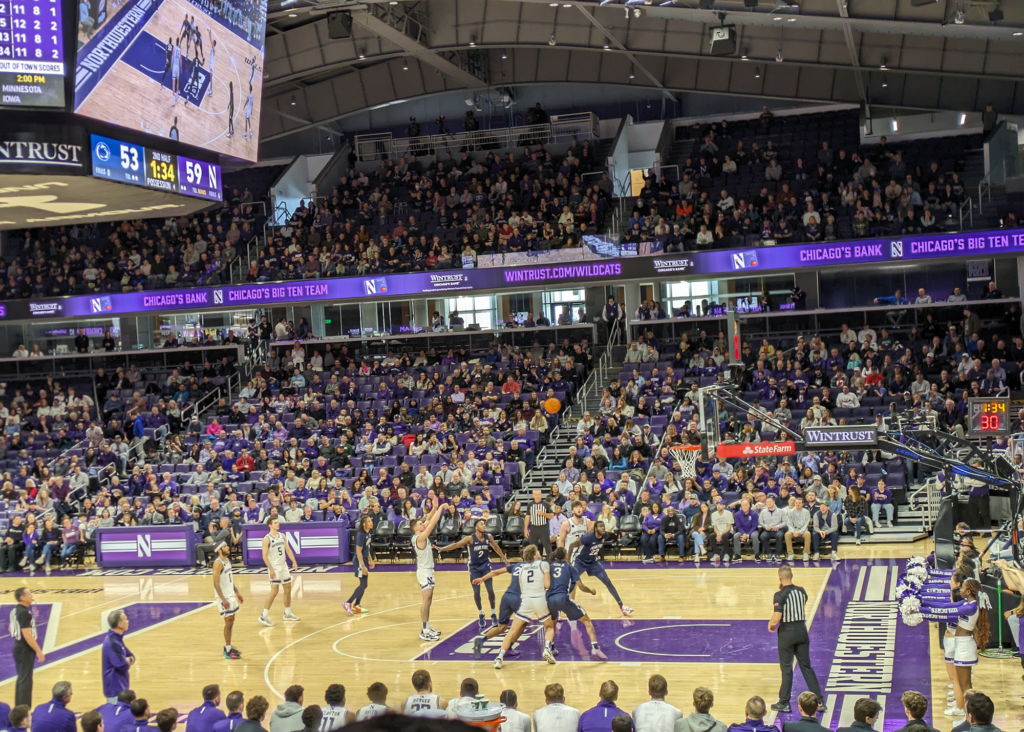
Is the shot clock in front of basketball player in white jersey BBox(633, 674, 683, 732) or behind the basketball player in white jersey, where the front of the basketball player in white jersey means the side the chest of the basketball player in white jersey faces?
in front

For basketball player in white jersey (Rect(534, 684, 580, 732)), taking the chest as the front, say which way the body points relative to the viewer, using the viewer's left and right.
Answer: facing away from the viewer

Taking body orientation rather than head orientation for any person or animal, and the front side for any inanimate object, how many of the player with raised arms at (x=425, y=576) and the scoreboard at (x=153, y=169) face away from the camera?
0

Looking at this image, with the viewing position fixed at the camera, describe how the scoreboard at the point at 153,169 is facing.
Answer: facing the viewer and to the right of the viewer

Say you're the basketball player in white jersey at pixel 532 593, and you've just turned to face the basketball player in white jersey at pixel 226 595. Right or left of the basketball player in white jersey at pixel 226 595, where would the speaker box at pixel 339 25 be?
right

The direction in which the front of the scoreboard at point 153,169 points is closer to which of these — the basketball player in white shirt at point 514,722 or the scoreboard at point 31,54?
the basketball player in white shirt

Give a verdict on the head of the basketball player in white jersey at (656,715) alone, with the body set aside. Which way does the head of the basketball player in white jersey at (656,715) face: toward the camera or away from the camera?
away from the camera

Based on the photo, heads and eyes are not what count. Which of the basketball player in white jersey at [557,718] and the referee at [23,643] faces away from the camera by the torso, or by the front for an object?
the basketball player in white jersey

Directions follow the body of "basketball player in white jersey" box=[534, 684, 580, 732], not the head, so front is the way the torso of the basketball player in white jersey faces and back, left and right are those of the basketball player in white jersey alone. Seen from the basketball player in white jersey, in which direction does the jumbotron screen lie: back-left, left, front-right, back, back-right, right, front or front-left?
front-left

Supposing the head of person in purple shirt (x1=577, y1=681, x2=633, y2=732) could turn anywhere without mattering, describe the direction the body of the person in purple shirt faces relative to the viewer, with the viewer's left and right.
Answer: facing away from the viewer
